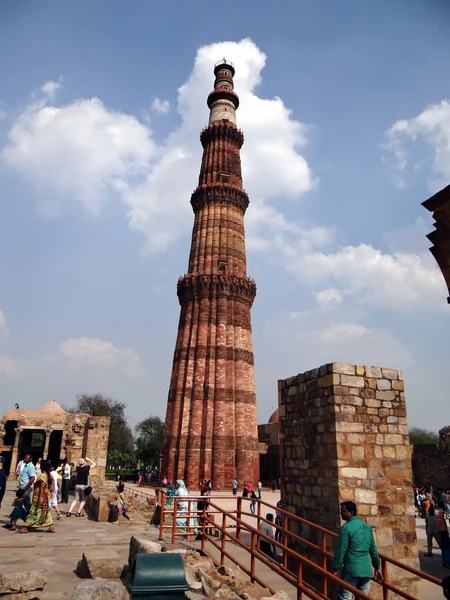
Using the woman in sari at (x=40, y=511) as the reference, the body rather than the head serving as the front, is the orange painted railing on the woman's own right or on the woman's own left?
on the woman's own left

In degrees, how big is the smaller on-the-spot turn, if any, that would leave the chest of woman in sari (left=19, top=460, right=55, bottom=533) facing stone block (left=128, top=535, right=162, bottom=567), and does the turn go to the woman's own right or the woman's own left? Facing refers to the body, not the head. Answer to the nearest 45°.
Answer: approximately 90° to the woman's own left

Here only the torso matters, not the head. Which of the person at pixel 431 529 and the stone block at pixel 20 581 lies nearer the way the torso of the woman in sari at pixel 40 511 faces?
the stone block

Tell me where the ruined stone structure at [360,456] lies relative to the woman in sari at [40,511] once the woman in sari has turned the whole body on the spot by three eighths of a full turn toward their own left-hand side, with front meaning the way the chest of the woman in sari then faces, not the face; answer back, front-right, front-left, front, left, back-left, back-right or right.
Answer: front

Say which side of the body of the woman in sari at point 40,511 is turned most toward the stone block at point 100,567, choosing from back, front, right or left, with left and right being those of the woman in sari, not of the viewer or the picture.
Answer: left

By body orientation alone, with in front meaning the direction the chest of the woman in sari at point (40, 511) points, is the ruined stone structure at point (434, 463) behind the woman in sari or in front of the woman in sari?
behind
